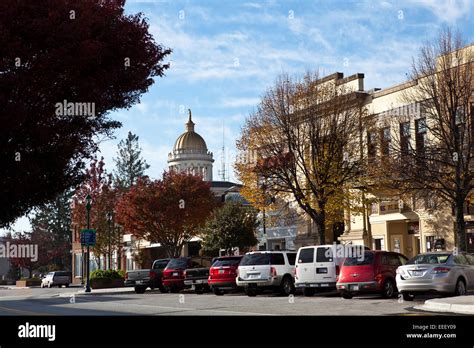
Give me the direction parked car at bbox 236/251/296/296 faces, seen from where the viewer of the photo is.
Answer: facing away from the viewer and to the right of the viewer

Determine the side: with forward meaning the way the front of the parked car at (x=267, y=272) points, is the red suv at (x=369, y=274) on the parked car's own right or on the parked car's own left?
on the parked car's own right

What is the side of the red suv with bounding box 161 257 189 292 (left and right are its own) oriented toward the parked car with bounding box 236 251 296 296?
right

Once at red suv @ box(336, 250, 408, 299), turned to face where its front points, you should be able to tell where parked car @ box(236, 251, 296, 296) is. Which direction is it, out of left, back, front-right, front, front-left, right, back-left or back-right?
left

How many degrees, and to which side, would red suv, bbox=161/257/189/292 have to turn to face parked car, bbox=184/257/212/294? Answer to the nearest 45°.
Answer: approximately 90° to its right

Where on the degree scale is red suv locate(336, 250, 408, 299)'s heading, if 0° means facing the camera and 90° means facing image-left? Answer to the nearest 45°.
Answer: approximately 225°

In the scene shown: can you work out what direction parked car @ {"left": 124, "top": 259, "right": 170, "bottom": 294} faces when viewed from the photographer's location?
facing away from the viewer and to the right of the viewer

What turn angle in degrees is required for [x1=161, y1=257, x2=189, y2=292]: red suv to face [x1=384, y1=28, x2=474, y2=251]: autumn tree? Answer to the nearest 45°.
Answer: approximately 90° to its right
